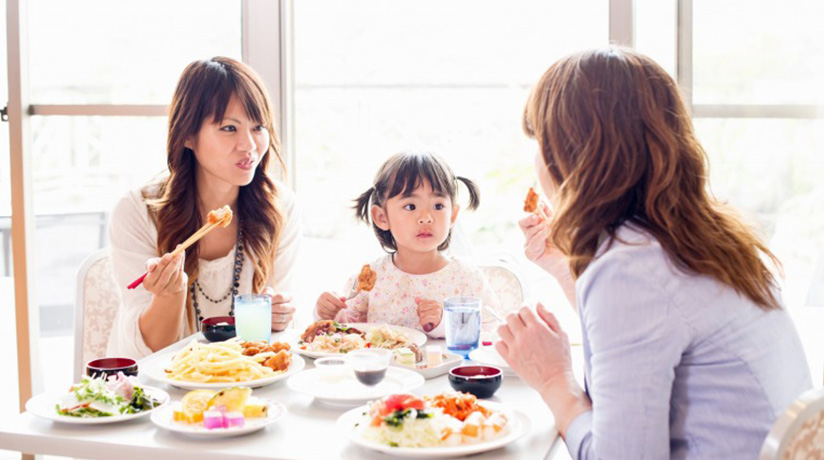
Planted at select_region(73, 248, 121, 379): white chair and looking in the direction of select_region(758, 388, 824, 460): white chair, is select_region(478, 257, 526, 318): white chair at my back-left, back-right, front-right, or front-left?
front-left

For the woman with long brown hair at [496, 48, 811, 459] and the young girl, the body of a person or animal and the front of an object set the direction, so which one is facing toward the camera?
the young girl

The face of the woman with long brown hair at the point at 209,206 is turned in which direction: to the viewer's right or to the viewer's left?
to the viewer's right

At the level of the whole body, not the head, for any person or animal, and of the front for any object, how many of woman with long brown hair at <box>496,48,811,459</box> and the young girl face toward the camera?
1

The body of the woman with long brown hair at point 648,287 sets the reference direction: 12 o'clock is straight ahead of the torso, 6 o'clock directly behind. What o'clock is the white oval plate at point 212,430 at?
The white oval plate is roughly at 10 o'clock from the woman with long brown hair.

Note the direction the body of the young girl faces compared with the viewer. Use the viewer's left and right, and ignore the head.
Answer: facing the viewer

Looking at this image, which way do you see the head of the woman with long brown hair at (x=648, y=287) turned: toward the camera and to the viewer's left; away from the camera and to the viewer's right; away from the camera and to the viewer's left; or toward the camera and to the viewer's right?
away from the camera and to the viewer's left

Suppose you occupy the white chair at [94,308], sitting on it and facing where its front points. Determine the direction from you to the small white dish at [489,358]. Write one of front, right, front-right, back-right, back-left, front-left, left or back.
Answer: front

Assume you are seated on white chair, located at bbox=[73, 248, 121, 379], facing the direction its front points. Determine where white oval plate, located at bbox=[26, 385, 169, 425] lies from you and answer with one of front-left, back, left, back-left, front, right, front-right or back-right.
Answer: front-right

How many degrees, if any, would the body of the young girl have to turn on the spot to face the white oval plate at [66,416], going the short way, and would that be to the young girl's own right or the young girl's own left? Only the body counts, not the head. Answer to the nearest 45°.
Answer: approximately 45° to the young girl's own right

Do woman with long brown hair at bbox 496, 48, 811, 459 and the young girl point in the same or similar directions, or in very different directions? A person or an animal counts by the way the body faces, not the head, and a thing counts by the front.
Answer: very different directions

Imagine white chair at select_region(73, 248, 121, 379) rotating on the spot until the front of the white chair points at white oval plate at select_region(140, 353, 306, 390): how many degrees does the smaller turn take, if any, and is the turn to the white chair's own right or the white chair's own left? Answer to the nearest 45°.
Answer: approximately 45° to the white chair's own right

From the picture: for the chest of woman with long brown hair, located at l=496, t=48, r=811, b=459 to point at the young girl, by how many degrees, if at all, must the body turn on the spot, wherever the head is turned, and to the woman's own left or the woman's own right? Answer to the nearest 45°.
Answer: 0° — they already face them

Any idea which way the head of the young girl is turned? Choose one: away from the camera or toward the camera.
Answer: toward the camera

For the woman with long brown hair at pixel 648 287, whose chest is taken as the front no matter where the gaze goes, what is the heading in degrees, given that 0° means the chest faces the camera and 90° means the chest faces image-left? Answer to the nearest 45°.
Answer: approximately 135°
